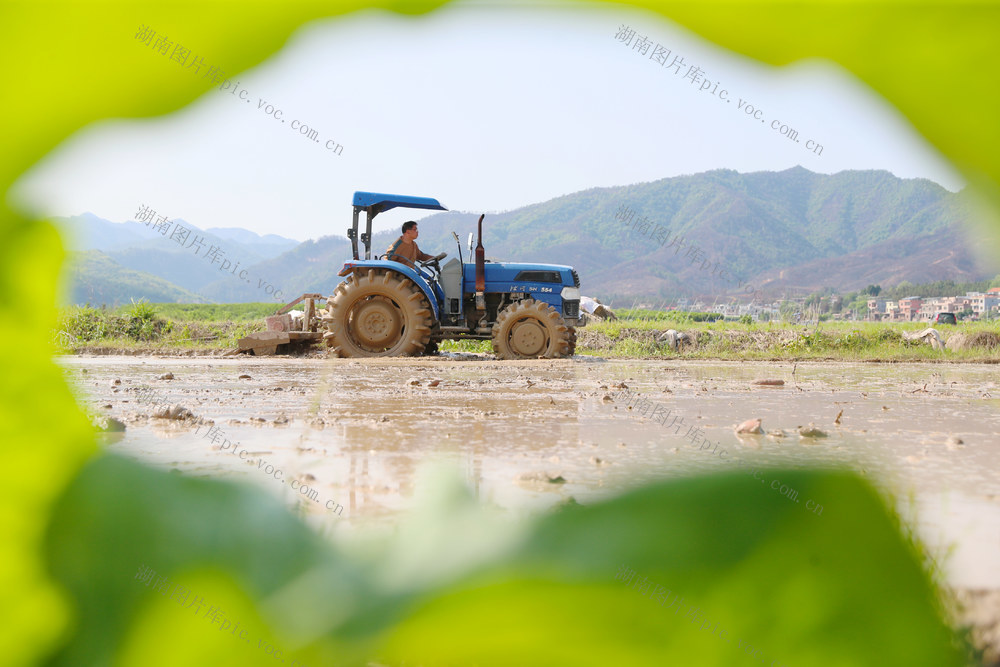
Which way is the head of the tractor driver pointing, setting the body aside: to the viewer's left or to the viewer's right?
to the viewer's right

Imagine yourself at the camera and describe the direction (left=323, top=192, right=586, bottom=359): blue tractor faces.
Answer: facing to the right of the viewer
